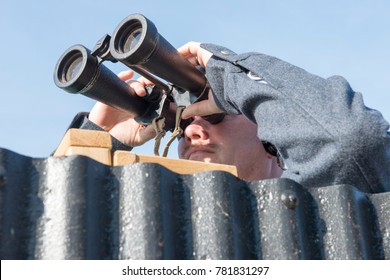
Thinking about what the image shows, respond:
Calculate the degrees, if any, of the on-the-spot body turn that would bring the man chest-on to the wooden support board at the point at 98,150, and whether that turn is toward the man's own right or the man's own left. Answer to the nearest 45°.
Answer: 0° — they already face it

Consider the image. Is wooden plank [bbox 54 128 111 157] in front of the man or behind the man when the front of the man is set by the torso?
in front

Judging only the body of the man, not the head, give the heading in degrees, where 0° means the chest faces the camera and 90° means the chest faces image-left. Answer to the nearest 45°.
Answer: approximately 45°
